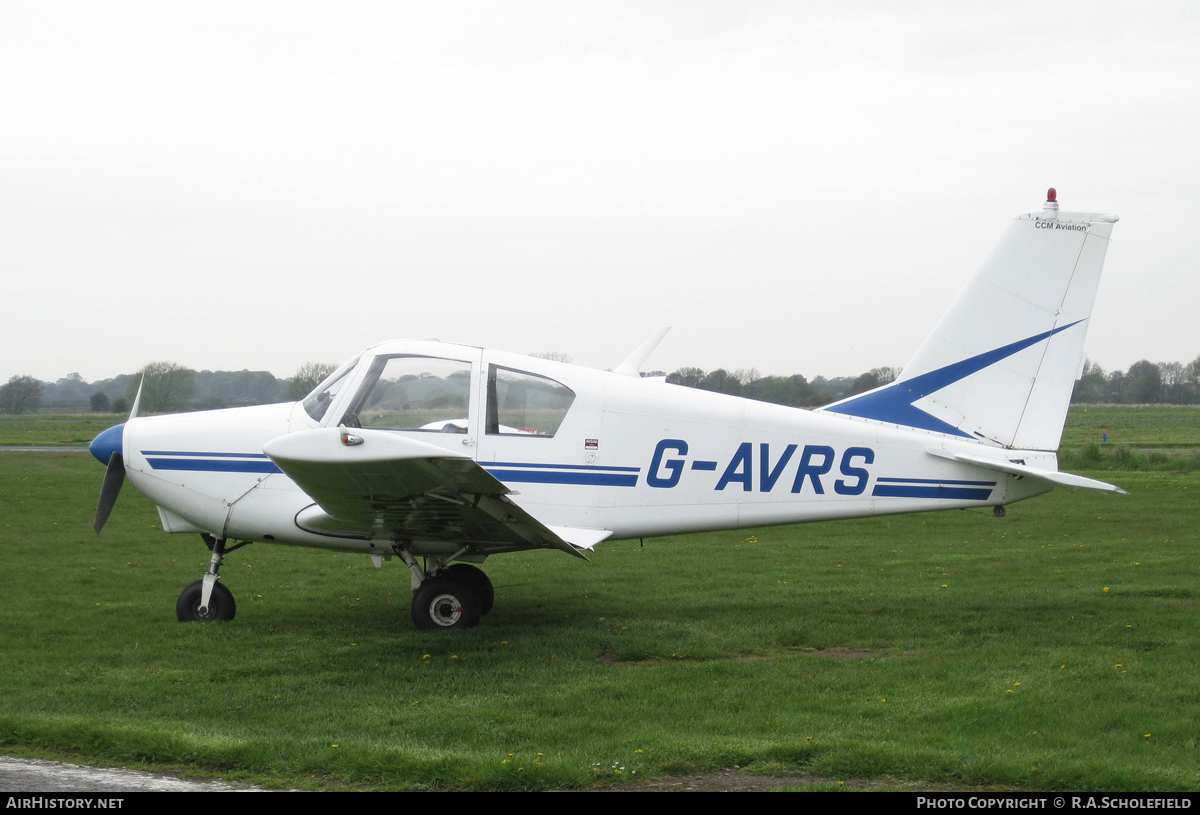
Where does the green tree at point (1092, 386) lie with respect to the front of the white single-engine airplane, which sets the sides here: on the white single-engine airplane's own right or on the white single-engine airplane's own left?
on the white single-engine airplane's own right

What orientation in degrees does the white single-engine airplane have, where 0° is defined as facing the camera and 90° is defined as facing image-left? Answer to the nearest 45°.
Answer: approximately 90°

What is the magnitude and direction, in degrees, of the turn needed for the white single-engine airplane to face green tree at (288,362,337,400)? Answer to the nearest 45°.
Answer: approximately 45° to its right

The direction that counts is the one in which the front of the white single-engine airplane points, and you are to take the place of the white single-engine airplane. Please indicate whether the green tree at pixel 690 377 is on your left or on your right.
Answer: on your right

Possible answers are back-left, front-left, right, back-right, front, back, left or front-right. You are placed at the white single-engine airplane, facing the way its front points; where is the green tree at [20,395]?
front-right

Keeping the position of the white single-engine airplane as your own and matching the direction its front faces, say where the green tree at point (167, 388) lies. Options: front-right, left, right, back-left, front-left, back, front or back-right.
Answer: front-right

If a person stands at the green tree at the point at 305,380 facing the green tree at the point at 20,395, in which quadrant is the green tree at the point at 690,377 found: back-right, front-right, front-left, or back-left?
back-right
